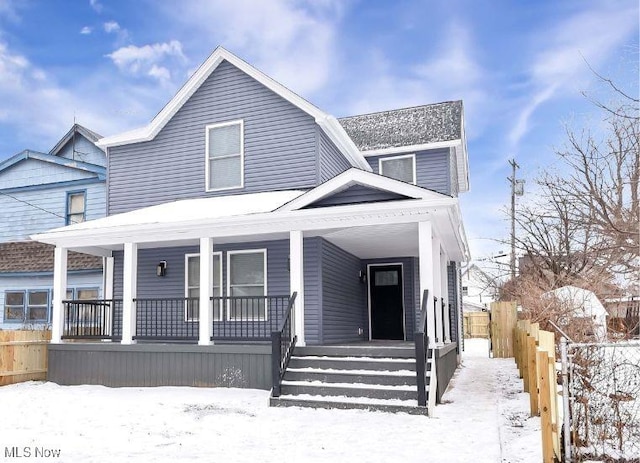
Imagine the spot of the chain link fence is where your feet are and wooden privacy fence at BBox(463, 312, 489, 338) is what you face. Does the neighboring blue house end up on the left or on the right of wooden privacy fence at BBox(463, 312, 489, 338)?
left

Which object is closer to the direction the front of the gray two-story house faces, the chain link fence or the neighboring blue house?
the chain link fence

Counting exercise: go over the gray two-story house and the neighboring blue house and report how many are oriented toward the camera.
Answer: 2

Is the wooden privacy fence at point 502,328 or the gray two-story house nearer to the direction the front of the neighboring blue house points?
the gray two-story house

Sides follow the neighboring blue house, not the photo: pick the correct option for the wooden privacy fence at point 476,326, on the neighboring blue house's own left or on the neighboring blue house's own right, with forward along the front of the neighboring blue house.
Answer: on the neighboring blue house's own left

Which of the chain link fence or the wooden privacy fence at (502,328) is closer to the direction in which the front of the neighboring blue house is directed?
the chain link fence

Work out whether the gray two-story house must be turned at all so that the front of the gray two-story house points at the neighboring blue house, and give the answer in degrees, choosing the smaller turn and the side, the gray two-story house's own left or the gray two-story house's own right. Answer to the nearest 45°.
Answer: approximately 135° to the gray two-story house's own right

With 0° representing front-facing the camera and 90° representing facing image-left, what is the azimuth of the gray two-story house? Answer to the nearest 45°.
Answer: approximately 0°

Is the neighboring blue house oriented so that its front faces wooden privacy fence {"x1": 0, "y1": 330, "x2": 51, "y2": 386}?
yes

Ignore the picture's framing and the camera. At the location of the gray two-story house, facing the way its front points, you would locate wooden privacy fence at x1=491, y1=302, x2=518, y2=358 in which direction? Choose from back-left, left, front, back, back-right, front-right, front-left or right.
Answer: back-left

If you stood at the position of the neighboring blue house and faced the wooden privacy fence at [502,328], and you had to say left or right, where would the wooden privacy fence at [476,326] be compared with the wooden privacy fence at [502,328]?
left
